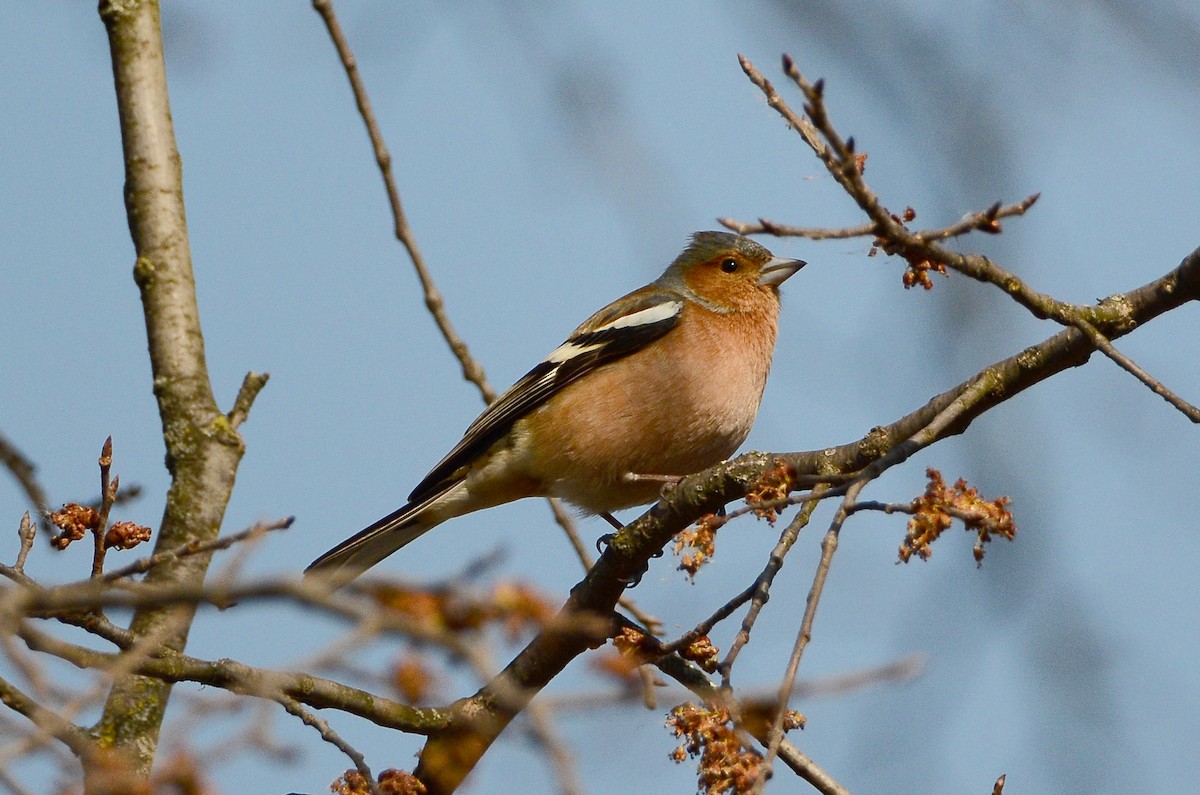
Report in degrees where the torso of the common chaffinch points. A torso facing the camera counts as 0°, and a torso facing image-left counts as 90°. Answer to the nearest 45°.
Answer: approximately 270°

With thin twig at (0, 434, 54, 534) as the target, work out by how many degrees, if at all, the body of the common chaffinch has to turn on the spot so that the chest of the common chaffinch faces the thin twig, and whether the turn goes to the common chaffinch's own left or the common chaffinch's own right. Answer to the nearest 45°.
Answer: approximately 135° to the common chaffinch's own right

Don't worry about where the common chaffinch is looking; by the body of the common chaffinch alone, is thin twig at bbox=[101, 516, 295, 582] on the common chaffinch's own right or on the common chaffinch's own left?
on the common chaffinch's own right

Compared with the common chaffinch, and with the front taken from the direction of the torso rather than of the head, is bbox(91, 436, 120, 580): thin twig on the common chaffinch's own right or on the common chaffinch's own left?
on the common chaffinch's own right

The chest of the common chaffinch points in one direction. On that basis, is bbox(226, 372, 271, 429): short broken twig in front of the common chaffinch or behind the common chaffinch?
behind

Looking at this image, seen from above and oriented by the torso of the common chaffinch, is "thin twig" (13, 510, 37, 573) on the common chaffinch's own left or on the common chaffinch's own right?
on the common chaffinch's own right
